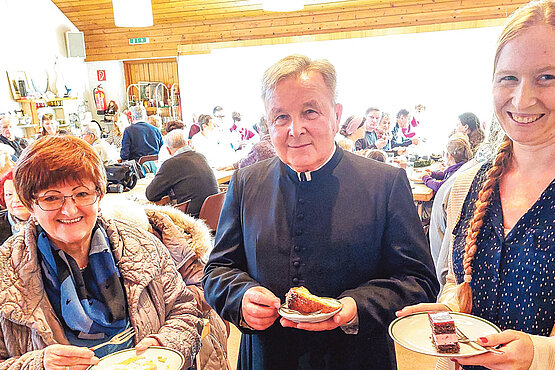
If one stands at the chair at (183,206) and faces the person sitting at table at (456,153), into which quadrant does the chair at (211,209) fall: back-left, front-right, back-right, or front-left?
front-right

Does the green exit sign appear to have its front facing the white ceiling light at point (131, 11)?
yes

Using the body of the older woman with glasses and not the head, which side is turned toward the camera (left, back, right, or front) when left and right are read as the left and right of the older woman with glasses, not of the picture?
front

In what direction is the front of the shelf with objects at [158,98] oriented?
toward the camera

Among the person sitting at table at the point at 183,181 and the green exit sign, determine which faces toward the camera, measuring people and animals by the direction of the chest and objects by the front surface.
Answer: the green exit sign

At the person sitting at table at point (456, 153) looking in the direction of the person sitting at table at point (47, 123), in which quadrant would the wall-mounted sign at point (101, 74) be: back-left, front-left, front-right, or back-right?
front-right

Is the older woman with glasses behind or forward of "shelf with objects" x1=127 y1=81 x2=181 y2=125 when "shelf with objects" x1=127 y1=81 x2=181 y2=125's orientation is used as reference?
forward

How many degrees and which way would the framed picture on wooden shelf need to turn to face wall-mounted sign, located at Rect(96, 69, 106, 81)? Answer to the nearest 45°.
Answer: approximately 90° to its left

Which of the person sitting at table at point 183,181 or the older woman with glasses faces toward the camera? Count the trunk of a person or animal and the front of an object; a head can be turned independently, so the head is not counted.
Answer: the older woman with glasses

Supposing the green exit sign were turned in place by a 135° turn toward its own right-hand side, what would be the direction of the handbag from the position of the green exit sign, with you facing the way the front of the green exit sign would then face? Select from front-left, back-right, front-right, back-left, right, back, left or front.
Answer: back-left

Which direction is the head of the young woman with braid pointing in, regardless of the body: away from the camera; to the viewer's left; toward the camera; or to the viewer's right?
toward the camera

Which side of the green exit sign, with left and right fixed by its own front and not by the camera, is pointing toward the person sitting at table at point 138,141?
front

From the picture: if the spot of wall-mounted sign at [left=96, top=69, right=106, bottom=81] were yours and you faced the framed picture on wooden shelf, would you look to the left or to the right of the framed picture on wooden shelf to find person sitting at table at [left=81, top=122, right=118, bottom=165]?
left

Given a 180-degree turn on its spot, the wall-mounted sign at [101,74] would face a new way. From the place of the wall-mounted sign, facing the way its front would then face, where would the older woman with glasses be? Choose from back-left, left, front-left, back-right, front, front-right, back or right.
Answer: back

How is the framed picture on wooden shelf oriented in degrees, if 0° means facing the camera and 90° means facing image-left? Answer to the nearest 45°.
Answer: approximately 315°
